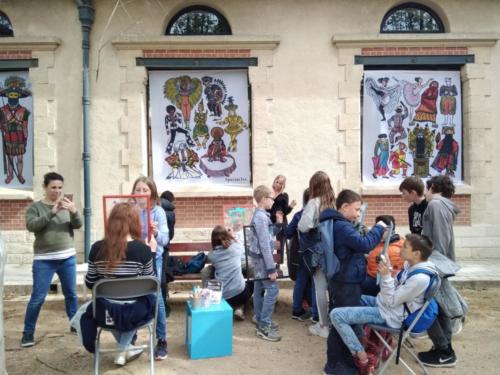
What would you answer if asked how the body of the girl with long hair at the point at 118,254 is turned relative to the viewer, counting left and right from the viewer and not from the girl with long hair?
facing away from the viewer

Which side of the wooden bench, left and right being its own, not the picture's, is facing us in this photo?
front

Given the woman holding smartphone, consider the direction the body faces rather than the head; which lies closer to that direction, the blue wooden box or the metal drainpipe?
the blue wooden box

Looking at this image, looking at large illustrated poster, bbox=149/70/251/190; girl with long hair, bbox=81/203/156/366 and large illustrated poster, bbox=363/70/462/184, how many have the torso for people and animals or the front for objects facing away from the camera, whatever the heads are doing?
1

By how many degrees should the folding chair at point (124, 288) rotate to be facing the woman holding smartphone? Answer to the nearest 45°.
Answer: approximately 45° to its left

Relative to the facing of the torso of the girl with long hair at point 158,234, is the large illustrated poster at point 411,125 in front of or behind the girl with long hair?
behind

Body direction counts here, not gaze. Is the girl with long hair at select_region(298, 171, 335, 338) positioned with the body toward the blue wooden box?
no

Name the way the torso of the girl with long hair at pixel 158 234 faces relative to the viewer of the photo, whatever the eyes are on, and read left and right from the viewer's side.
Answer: facing the viewer and to the left of the viewer

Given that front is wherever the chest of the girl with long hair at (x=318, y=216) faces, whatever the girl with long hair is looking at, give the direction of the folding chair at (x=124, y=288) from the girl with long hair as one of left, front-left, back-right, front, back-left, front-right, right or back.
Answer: left

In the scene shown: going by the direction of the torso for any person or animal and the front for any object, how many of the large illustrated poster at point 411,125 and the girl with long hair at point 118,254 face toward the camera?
1

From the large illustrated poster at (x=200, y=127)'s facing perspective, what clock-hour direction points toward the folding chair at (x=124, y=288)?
The folding chair is roughly at 12 o'clock from the large illustrated poster.

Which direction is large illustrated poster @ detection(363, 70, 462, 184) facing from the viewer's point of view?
toward the camera

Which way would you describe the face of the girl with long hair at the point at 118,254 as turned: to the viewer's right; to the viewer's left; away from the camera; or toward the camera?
away from the camera

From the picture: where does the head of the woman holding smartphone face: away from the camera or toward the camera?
toward the camera

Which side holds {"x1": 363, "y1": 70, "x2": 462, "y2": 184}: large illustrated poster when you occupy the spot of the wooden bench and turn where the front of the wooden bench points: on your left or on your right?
on your left

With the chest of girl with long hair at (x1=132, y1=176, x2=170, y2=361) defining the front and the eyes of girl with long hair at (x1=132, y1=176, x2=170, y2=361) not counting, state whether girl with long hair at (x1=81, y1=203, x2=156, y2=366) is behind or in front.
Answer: in front

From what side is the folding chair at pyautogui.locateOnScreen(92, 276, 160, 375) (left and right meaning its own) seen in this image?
back

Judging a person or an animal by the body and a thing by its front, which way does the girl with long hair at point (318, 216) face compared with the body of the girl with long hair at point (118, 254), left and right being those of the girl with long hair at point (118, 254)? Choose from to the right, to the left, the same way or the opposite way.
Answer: the same way

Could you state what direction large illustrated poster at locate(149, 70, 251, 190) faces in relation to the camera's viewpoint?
facing the viewer

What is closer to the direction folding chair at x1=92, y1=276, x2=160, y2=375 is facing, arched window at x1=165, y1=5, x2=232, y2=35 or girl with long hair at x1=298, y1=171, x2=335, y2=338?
the arched window
